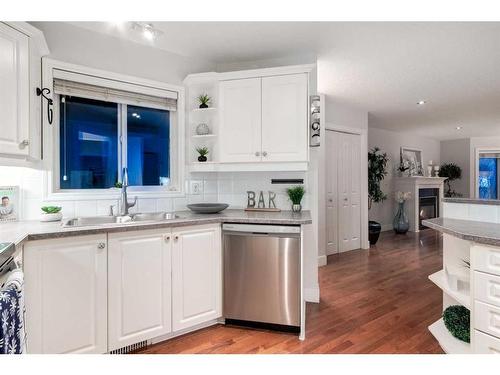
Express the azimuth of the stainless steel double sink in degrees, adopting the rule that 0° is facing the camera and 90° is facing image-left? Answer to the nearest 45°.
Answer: approximately 315°

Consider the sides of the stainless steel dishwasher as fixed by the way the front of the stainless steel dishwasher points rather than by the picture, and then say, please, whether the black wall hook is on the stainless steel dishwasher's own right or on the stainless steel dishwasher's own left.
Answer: on the stainless steel dishwasher's own right

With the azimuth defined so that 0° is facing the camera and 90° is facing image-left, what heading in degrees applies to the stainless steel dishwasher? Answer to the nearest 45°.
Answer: approximately 0°

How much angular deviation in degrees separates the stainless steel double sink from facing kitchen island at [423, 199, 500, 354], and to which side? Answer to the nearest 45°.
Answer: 0° — it already faces it

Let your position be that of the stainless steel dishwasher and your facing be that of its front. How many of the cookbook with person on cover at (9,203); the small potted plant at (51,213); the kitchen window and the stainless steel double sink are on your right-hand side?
4
